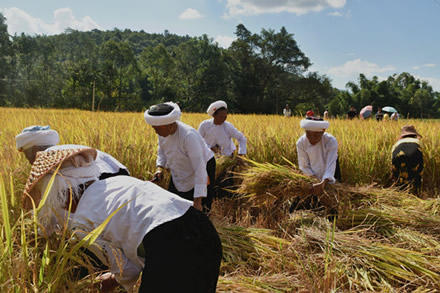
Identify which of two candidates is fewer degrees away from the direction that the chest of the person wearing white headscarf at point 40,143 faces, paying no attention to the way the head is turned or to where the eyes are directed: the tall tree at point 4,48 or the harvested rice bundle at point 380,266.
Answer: the tall tree

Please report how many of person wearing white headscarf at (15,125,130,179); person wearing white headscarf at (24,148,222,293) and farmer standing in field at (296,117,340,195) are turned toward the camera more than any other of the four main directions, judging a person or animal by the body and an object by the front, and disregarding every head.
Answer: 1

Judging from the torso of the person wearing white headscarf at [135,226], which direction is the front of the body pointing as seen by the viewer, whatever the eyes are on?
to the viewer's left

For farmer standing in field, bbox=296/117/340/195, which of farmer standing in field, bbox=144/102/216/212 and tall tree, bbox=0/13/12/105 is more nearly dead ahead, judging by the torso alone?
the farmer standing in field

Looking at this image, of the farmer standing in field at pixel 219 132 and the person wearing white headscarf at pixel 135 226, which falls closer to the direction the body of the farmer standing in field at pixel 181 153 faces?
the person wearing white headscarf

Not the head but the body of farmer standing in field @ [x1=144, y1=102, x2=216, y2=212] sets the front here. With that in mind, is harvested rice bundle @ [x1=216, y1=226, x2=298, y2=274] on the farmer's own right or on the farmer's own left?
on the farmer's own left

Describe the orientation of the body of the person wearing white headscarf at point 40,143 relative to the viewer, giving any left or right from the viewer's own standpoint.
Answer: facing to the left of the viewer

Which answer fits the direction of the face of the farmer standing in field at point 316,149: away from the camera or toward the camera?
toward the camera

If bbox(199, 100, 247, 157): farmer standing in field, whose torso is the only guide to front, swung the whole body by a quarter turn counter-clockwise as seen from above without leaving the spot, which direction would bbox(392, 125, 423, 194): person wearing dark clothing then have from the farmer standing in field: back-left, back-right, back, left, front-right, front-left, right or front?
front-right

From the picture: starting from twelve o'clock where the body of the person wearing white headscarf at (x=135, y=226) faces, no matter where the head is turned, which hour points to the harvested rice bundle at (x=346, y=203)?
The harvested rice bundle is roughly at 5 o'clock from the person wearing white headscarf.

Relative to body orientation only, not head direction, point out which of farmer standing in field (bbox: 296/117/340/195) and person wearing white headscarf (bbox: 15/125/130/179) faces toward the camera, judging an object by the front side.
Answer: the farmer standing in field

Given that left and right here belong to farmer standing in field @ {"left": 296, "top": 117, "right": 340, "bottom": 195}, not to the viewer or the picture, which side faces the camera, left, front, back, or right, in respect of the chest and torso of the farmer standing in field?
front

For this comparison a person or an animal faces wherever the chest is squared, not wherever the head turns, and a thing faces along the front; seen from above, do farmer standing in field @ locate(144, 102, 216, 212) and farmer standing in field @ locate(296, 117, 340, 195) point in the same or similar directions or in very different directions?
same or similar directions
